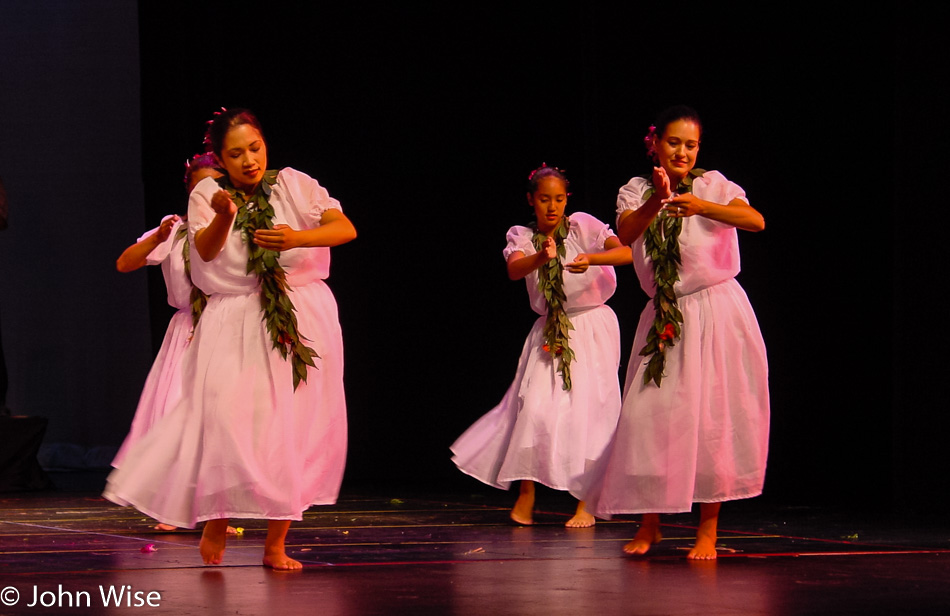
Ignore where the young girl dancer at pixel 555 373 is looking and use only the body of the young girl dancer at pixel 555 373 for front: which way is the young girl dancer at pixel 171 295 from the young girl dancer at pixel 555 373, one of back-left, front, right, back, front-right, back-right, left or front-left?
right

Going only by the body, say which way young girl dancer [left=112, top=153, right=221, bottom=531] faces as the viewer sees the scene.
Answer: toward the camera

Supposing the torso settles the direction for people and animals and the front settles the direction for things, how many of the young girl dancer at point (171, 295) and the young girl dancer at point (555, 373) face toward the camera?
2

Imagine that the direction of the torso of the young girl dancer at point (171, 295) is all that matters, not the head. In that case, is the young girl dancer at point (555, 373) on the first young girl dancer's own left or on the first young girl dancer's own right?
on the first young girl dancer's own left

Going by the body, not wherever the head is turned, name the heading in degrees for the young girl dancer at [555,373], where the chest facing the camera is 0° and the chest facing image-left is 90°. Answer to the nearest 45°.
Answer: approximately 0°

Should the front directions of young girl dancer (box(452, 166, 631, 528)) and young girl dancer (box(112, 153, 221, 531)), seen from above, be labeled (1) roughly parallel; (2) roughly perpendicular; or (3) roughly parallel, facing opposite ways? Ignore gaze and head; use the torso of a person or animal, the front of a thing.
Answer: roughly parallel
